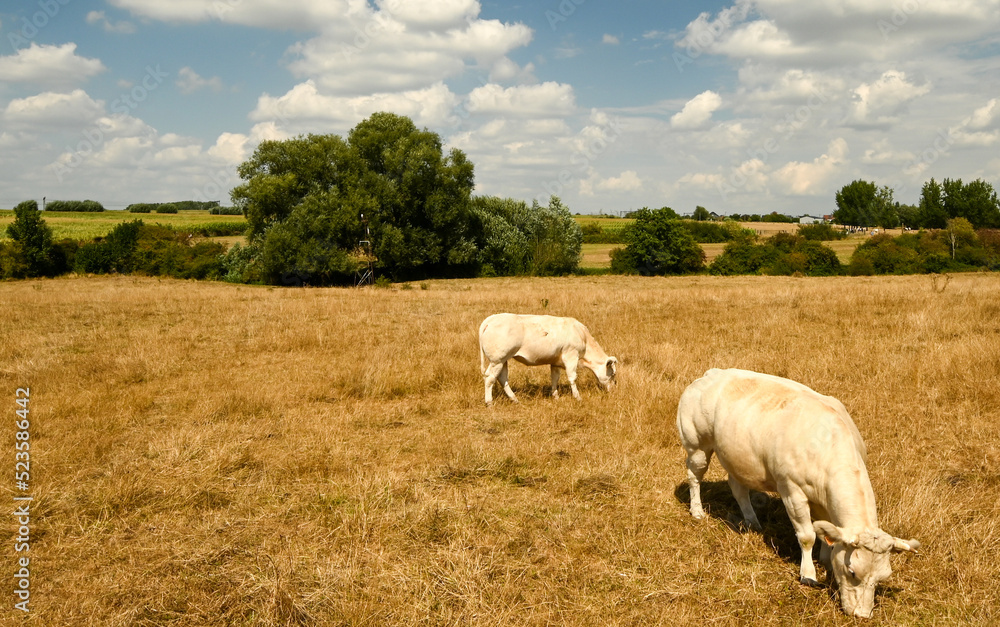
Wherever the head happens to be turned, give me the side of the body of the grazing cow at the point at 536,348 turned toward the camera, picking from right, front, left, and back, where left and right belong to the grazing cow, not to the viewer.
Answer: right

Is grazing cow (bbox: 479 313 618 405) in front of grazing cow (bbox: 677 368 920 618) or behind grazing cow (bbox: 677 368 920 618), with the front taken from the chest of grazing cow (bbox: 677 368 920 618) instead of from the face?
behind

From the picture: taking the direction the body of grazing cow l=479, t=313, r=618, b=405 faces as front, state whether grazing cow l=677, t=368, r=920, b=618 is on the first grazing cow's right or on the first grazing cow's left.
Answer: on the first grazing cow's right

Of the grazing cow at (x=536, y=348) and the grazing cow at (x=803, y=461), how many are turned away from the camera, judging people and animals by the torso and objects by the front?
0

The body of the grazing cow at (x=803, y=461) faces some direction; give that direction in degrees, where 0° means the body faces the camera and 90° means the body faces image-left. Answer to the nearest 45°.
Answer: approximately 315°

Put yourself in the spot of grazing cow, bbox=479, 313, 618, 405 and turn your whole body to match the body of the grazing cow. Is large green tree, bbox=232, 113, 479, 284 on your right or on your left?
on your left

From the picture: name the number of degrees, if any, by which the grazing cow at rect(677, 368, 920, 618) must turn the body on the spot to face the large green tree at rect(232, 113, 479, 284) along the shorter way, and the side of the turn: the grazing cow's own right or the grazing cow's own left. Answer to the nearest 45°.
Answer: approximately 180°
